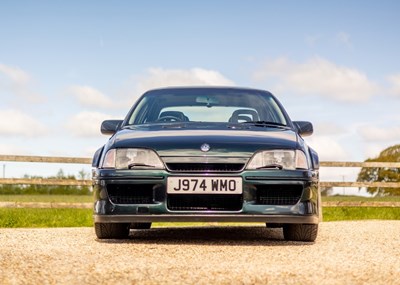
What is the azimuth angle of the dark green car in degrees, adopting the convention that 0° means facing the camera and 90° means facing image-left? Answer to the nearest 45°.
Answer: approximately 0°
